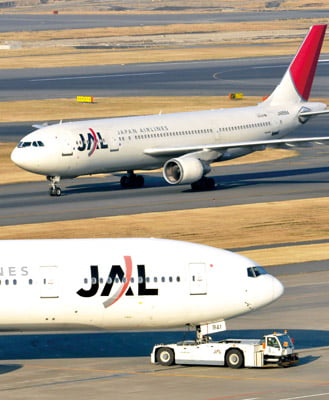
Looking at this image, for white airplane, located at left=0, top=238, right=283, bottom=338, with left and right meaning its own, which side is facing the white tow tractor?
front

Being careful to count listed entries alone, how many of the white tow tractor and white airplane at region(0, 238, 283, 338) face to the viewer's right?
2

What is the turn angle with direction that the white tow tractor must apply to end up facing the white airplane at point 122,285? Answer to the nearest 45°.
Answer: approximately 180°

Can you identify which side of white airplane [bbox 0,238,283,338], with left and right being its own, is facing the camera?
right

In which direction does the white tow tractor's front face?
to the viewer's right
